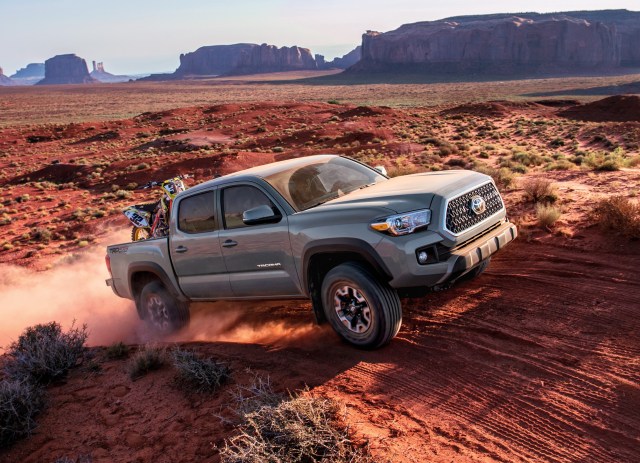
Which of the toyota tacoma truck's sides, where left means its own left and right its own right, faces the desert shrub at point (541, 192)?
left

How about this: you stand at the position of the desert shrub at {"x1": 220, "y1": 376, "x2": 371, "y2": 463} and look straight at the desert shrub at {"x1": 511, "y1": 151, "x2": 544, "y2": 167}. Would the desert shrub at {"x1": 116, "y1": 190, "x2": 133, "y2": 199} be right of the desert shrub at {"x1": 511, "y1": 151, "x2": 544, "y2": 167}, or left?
left

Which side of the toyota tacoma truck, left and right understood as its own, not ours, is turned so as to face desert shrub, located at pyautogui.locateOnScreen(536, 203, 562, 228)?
left

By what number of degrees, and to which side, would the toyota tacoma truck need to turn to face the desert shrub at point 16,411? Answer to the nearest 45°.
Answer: approximately 135° to its right

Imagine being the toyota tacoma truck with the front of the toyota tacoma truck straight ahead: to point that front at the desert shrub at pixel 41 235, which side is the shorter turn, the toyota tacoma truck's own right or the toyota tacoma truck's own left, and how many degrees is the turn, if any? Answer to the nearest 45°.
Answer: approximately 180°

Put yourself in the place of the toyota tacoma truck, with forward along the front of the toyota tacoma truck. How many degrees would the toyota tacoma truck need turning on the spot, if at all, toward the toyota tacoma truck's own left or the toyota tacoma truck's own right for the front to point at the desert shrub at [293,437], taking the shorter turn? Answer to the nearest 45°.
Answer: approximately 45° to the toyota tacoma truck's own right

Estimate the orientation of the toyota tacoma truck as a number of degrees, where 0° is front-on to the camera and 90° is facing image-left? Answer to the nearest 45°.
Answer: approximately 315°

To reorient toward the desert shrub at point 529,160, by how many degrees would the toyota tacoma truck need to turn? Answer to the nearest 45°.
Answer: approximately 90° to its left

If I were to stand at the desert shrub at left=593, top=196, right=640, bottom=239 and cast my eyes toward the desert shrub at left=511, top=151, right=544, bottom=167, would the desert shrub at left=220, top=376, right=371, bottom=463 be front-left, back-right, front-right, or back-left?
back-left
